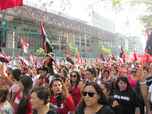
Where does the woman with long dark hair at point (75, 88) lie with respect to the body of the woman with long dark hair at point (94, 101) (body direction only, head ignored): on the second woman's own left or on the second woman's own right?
on the second woman's own right

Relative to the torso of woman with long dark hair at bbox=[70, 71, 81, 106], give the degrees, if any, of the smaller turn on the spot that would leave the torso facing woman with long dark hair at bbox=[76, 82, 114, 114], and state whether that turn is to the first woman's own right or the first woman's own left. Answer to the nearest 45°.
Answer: approximately 45° to the first woman's own left

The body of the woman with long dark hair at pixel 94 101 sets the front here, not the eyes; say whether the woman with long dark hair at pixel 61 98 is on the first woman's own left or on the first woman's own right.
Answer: on the first woman's own right

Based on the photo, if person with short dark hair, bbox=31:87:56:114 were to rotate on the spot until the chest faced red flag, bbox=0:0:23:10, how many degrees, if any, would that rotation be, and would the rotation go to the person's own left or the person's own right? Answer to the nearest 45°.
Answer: approximately 90° to the person's own right

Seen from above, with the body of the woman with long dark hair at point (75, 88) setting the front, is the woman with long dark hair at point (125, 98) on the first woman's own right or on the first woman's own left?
on the first woman's own left
